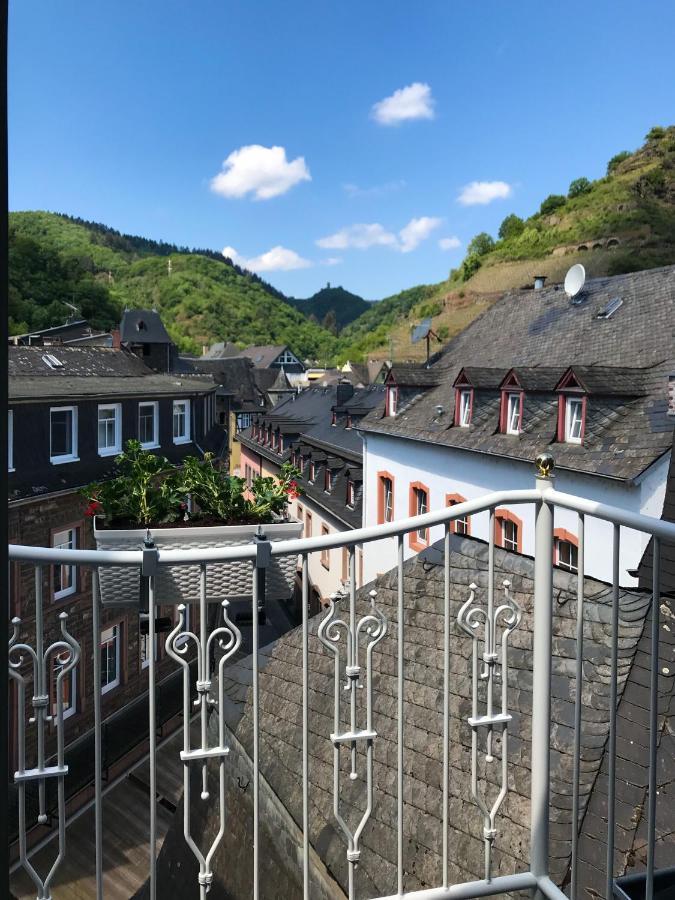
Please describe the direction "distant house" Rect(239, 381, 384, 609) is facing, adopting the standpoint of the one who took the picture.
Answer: facing the viewer and to the left of the viewer

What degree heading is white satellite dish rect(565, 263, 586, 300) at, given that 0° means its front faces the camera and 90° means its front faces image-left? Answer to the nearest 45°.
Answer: approximately 45°

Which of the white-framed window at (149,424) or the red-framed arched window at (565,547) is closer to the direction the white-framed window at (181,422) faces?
the red-framed arched window

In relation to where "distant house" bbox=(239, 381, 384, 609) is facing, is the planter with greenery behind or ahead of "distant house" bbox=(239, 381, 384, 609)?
ahead

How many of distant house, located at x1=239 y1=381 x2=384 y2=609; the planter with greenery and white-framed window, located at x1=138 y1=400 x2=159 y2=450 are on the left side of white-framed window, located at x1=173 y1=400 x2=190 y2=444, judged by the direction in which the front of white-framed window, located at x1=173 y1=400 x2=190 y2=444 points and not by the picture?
1

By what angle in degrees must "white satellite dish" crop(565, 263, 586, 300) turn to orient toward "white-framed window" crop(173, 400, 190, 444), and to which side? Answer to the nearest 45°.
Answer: approximately 45° to its right

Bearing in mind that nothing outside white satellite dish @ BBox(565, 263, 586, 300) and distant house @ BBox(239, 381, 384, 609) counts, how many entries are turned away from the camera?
0

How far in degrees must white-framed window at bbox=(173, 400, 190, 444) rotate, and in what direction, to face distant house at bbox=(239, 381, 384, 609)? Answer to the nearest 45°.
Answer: approximately 90° to its left

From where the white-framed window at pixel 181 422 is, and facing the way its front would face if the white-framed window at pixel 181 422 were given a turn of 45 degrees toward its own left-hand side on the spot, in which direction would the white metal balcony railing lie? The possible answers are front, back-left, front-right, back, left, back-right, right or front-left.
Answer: right

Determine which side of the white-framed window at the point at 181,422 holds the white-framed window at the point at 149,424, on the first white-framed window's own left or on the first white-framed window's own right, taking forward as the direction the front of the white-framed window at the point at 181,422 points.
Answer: on the first white-framed window's own right

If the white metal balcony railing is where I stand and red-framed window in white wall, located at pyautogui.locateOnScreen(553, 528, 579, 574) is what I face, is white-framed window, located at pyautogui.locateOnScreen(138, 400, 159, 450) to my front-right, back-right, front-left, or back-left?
front-left

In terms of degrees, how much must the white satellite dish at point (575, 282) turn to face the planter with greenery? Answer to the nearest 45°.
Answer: approximately 45° to its left

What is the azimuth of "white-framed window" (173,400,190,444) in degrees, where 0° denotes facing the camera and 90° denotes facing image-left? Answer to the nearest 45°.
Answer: approximately 315°

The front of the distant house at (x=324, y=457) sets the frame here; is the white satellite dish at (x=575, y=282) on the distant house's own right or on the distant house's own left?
on the distant house's own left

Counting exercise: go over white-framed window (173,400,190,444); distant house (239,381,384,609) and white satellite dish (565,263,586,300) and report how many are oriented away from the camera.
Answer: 0

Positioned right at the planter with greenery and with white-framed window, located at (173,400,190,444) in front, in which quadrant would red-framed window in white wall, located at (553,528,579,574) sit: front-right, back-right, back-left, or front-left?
front-right

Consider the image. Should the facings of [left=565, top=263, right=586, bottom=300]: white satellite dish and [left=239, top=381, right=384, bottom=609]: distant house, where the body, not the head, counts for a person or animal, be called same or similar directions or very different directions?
same or similar directions
